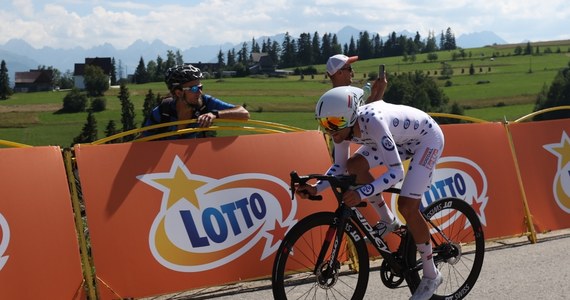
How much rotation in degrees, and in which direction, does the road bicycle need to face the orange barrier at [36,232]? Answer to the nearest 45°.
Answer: approximately 45° to its right

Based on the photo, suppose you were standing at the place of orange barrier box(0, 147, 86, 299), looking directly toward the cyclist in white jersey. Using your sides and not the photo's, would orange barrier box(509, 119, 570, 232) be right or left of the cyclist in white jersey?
left

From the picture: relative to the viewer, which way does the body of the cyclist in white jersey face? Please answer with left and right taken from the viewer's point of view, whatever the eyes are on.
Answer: facing the viewer and to the left of the viewer

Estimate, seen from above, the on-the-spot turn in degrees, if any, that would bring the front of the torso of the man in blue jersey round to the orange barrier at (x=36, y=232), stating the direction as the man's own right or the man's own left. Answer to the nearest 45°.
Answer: approximately 90° to the man's own right

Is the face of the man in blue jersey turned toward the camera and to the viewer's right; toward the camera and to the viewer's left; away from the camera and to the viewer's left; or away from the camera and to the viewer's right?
toward the camera and to the viewer's right

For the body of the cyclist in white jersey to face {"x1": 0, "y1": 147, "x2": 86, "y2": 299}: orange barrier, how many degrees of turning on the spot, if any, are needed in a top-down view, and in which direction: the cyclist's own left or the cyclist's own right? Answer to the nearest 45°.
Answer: approximately 45° to the cyclist's own right

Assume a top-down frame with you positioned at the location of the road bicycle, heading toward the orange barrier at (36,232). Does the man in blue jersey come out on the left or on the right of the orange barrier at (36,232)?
right

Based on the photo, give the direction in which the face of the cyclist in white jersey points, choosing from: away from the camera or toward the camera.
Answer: toward the camera

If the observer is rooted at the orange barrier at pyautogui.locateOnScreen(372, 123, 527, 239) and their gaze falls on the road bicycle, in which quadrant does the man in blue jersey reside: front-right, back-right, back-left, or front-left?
front-right

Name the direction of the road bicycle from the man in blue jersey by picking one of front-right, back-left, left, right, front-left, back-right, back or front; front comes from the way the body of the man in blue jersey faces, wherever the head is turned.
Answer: front

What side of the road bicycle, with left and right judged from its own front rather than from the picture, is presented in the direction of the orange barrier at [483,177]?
back

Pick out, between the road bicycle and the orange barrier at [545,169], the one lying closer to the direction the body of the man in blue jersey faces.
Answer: the road bicycle

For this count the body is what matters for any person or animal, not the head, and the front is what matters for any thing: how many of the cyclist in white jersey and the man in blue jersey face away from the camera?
0

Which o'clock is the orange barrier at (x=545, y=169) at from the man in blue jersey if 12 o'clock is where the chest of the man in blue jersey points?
The orange barrier is roughly at 10 o'clock from the man in blue jersey.

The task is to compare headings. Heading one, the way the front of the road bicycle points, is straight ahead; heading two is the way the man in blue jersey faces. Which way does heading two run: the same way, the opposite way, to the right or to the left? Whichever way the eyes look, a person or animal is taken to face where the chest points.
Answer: to the left

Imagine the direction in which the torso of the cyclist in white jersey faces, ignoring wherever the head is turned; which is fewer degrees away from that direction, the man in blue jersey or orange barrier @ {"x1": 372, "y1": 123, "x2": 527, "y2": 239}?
the man in blue jersey

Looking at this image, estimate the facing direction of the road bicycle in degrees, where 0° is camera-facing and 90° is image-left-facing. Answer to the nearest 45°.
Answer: approximately 45°
